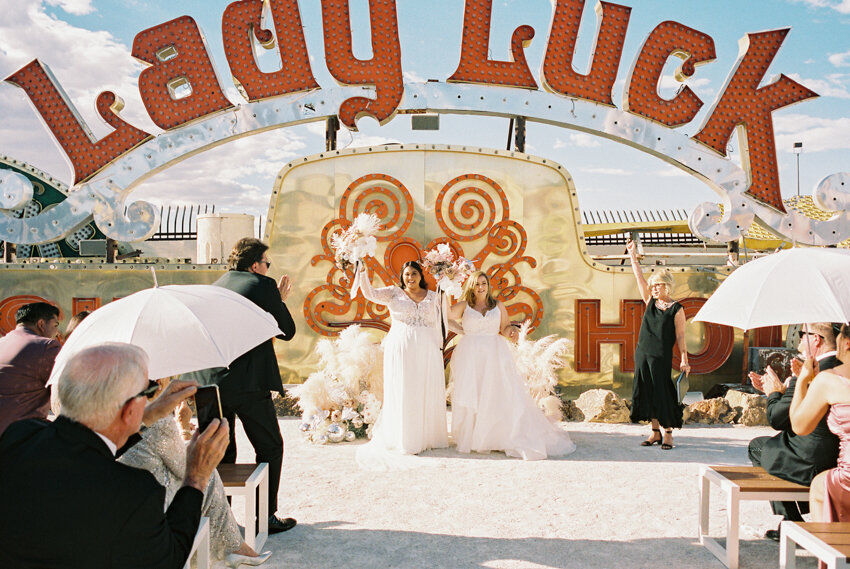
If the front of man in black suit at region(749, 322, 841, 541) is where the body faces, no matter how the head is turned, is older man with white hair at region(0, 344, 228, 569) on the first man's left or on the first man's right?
on the first man's left

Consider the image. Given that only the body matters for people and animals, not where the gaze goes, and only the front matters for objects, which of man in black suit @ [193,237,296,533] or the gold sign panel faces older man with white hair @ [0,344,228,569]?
the gold sign panel

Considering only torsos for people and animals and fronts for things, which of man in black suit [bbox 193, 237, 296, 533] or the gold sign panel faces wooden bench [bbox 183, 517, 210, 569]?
the gold sign panel

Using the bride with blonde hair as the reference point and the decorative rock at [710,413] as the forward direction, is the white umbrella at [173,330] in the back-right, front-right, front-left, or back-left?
back-right

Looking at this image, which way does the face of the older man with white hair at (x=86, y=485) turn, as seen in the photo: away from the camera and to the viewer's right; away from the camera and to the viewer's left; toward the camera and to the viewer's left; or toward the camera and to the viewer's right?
away from the camera and to the viewer's right

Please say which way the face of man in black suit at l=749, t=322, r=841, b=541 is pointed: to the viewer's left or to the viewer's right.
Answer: to the viewer's left

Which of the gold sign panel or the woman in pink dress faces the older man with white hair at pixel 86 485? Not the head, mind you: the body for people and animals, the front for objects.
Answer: the gold sign panel
